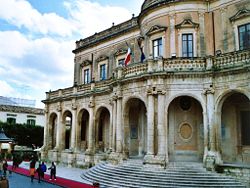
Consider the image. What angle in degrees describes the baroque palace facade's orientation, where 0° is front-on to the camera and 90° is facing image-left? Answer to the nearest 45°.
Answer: approximately 45°
